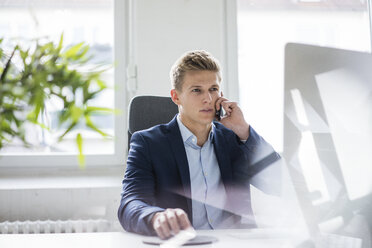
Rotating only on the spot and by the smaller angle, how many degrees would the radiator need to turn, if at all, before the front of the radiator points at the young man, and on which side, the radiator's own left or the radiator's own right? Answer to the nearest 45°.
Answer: approximately 45° to the radiator's own left

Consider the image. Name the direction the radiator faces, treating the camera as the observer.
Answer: facing the viewer

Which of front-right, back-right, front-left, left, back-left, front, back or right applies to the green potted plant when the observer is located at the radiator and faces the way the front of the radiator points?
front

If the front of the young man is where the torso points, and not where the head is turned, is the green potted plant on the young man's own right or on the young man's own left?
on the young man's own right

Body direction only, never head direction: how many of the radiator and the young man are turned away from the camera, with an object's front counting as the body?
0

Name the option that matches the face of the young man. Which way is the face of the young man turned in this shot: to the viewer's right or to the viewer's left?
to the viewer's right

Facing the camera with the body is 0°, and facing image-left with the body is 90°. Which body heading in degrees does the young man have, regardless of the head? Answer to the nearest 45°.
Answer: approximately 315°

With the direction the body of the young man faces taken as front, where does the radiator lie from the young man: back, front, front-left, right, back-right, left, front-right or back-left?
back

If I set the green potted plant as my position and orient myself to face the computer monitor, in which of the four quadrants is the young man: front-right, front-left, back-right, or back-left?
front-left
